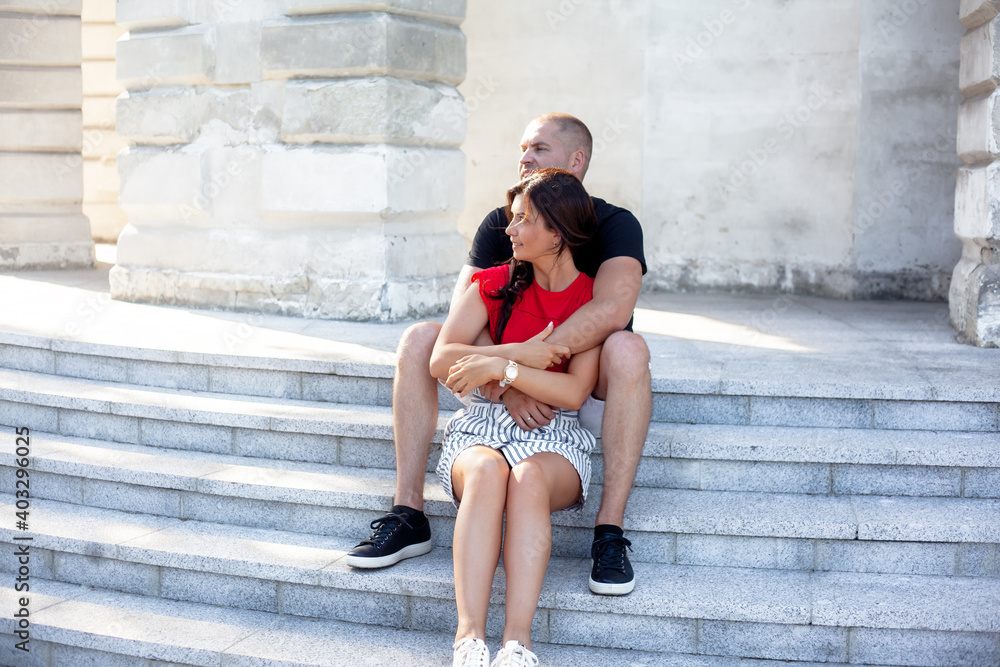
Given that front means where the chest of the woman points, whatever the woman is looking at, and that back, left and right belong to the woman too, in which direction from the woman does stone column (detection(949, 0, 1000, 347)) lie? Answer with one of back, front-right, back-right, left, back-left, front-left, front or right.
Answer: back-left

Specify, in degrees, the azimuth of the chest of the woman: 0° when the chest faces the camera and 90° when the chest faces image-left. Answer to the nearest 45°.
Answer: approximately 0°

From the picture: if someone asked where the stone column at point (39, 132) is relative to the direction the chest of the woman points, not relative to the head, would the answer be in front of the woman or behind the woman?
behind

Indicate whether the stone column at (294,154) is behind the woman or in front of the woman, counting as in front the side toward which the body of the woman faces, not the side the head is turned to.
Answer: behind
